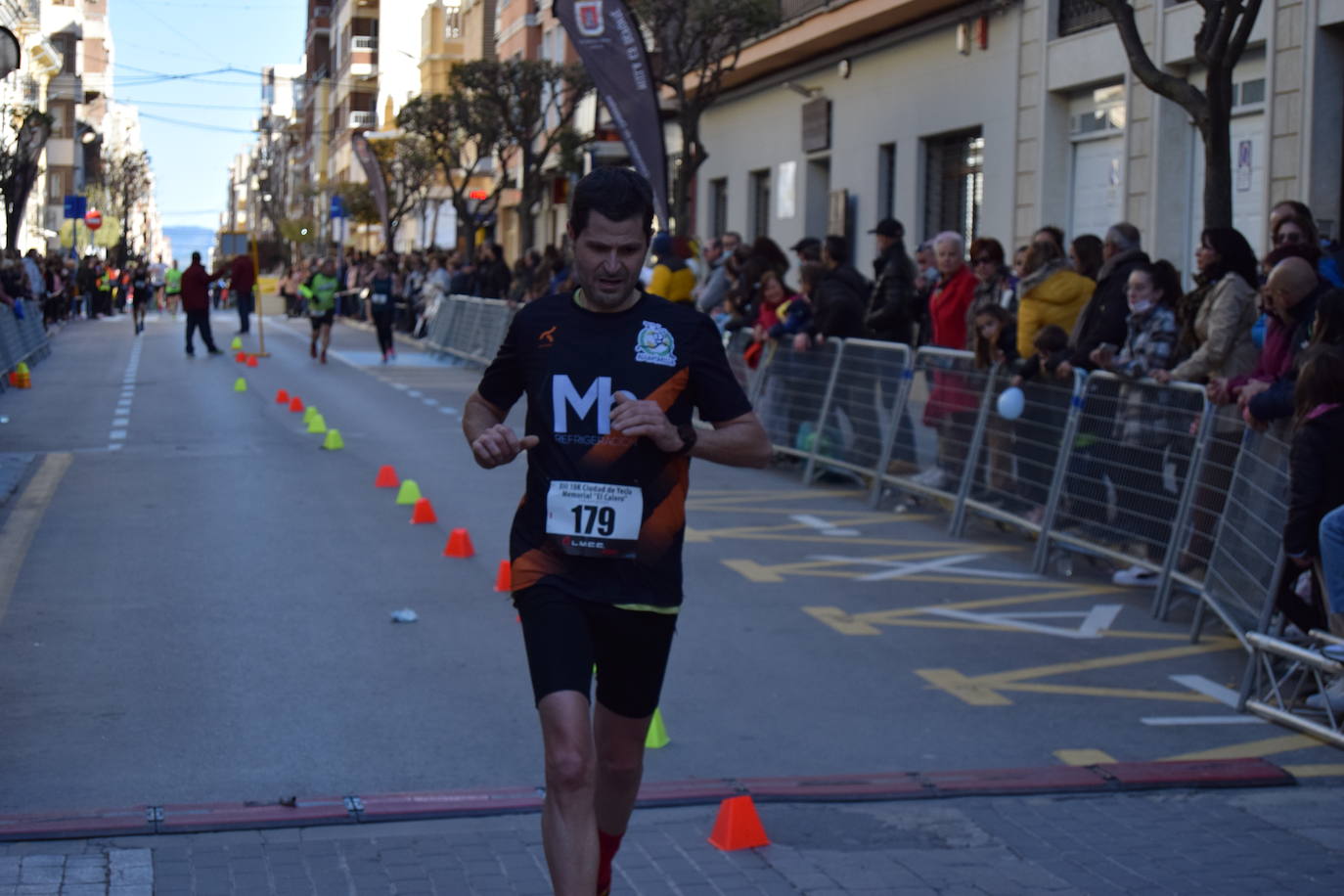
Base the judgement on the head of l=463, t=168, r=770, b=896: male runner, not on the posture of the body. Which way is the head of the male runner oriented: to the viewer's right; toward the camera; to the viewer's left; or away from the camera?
toward the camera

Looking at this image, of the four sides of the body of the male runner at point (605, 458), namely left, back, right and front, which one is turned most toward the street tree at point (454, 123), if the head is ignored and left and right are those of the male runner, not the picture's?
back

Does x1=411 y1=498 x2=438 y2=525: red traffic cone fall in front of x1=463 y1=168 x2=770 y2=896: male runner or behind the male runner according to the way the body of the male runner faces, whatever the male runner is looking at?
behind

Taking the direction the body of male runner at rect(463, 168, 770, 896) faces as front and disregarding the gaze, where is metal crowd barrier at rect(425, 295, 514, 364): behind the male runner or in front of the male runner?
behind

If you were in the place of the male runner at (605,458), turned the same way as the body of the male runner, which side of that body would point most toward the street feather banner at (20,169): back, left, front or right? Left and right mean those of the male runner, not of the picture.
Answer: back

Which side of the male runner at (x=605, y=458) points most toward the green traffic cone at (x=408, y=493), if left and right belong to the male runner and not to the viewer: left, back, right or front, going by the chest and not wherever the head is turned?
back

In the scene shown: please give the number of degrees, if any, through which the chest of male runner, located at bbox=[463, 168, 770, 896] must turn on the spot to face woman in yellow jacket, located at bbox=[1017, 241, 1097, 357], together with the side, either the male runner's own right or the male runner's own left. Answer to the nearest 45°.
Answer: approximately 180°

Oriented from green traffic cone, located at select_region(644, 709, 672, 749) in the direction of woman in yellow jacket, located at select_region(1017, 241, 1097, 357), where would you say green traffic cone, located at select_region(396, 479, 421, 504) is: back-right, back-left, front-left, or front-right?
front-left

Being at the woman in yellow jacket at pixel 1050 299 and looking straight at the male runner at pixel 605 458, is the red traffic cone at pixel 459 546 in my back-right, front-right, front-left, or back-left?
front-right

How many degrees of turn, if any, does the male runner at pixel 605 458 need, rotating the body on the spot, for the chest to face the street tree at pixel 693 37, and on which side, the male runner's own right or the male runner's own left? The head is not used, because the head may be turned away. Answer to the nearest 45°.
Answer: approximately 180°

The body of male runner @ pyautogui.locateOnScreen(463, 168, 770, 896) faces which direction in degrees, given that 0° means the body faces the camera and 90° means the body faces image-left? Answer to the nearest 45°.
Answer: approximately 0°

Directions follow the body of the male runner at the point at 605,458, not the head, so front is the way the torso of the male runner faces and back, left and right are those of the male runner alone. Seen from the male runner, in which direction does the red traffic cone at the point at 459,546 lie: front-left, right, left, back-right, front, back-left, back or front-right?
back

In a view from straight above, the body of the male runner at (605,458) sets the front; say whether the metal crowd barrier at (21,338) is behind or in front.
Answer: behind

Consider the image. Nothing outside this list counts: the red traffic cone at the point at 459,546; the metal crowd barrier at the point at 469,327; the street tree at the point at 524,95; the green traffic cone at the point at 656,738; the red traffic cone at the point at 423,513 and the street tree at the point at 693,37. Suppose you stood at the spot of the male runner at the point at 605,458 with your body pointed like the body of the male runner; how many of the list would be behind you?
6

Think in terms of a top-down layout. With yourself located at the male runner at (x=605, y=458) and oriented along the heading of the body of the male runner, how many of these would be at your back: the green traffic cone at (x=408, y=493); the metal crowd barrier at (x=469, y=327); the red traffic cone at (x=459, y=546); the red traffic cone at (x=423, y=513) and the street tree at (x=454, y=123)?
5
